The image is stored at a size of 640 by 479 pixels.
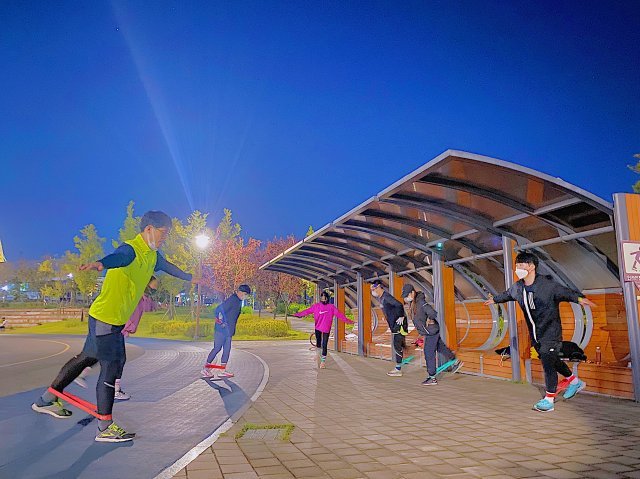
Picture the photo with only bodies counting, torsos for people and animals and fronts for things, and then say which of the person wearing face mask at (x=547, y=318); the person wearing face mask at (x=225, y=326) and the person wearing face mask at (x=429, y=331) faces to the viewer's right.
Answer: the person wearing face mask at (x=225, y=326)

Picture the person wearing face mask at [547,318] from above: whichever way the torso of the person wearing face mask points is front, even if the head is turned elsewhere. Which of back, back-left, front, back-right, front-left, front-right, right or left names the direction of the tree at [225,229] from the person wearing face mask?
right

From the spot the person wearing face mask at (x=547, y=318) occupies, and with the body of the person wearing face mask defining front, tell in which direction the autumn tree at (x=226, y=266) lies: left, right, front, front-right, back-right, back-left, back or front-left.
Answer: right

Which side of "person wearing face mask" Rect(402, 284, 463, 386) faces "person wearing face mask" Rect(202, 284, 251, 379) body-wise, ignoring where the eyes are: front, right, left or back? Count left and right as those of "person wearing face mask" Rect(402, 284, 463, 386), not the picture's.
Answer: front

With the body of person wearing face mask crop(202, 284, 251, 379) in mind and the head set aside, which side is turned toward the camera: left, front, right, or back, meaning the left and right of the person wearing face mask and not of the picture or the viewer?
right

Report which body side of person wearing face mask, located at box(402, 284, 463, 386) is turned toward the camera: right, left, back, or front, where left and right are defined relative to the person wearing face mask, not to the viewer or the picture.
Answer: left

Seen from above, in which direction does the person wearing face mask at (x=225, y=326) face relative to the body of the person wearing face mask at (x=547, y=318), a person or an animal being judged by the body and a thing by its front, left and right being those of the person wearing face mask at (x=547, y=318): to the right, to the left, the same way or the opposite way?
the opposite way

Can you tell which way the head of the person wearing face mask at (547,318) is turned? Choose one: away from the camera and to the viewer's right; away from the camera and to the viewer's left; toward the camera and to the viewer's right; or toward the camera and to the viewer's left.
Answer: toward the camera and to the viewer's left

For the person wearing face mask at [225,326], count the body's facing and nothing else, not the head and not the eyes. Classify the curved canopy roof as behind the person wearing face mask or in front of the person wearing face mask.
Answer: in front

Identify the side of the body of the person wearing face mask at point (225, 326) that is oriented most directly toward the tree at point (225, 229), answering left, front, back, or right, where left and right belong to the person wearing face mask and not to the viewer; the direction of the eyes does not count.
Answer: left

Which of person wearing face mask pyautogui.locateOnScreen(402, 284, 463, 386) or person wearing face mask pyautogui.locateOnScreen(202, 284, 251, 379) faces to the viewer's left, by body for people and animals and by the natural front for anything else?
person wearing face mask pyautogui.locateOnScreen(402, 284, 463, 386)

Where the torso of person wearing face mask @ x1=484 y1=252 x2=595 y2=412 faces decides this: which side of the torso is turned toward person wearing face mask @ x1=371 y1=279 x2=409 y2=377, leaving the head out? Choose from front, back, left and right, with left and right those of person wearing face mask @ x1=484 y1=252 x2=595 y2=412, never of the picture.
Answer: right

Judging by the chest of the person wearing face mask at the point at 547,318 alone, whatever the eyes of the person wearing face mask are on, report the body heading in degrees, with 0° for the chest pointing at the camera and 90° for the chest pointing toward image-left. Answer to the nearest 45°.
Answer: approximately 45°

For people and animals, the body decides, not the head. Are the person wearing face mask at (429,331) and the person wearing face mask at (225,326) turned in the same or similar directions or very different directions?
very different directions

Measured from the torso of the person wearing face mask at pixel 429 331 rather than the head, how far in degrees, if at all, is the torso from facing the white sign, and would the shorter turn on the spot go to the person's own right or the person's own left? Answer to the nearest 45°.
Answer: approximately 135° to the person's own left

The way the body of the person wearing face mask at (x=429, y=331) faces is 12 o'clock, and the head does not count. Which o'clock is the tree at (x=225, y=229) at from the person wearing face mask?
The tree is roughly at 2 o'clock from the person wearing face mask.

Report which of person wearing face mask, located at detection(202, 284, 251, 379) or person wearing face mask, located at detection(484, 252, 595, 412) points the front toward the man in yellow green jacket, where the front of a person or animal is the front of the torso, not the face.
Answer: person wearing face mask, located at detection(484, 252, 595, 412)

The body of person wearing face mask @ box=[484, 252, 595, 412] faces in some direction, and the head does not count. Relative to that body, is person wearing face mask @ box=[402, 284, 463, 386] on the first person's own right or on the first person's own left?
on the first person's own right
